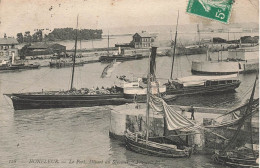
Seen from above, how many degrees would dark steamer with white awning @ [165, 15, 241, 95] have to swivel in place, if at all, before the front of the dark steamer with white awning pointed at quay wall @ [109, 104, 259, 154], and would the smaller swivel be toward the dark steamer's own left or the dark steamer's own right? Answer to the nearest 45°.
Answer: approximately 90° to the dark steamer's own left

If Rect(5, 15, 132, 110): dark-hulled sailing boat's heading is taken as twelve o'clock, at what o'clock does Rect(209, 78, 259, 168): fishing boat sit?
The fishing boat is roughly at 8 o'clock from the dark-hulled sailing boat.

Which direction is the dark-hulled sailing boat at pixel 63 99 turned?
to the viewer's left

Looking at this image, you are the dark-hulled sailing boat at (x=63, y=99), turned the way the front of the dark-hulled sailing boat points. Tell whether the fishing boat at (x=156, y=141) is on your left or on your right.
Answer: on your left

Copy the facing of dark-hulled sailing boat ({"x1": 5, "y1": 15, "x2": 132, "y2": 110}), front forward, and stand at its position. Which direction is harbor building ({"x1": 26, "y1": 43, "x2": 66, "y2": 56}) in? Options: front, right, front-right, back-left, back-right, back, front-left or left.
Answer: right

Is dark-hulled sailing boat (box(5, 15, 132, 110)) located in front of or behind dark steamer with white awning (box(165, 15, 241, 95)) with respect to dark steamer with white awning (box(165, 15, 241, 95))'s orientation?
in front

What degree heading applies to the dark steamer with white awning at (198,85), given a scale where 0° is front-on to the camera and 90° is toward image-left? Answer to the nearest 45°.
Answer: approximately 90°

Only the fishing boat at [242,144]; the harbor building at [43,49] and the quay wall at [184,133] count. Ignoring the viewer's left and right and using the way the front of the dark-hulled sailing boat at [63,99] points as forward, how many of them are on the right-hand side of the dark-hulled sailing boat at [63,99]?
1
